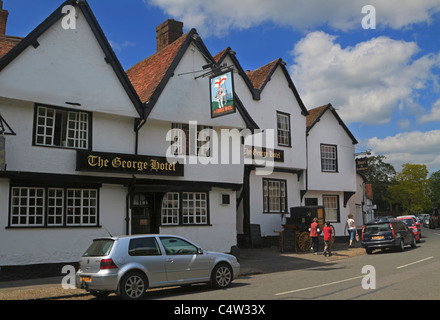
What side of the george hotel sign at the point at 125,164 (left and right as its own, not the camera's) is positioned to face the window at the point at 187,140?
left

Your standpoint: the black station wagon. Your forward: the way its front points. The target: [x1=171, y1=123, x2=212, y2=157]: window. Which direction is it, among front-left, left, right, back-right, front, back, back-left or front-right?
back

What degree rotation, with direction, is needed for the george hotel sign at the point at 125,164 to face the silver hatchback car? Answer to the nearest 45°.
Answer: approximately 45° to its right

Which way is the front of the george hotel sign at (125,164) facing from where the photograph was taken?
facing the viewer and to the right of the viewer

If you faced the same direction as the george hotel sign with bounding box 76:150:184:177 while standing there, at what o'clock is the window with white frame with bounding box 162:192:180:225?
The window with white frame is roughly at 9 o'clock from the george hotel sign.

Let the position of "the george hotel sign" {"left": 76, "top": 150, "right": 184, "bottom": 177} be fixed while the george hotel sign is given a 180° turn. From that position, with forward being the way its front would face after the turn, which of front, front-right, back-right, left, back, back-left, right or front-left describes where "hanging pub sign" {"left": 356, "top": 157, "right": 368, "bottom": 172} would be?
right

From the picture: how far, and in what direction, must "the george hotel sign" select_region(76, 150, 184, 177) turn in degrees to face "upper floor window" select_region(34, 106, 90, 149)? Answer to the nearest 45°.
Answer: approximately 135° to its right

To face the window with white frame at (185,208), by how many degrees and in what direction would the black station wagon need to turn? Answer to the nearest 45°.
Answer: approximately 180°

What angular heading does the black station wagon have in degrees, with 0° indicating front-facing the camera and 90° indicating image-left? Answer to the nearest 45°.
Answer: approximately 225°

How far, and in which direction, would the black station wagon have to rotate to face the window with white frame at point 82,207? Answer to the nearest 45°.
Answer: approximately 180°

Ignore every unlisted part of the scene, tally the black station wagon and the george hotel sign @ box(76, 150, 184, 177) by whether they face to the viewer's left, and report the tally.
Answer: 0

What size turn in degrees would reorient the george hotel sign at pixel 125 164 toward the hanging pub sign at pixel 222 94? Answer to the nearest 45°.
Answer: approximately 45° to its left
